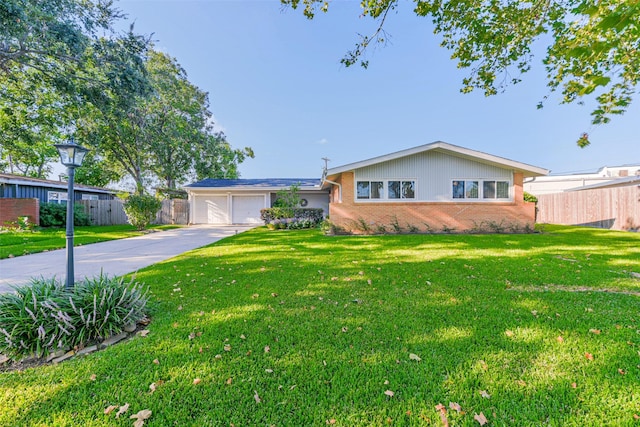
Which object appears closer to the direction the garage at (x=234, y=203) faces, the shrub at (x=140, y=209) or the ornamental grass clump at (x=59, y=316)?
the ornamental grass clump

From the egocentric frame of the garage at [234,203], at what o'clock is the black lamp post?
The black lamp post is roughly at 12 o'clock from the garage.

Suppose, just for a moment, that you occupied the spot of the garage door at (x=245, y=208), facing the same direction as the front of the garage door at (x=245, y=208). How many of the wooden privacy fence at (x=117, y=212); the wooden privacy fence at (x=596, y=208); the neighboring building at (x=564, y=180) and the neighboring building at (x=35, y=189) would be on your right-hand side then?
2

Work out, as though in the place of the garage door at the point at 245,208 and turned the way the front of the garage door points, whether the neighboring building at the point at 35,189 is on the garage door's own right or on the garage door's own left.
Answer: on the garage door's own right

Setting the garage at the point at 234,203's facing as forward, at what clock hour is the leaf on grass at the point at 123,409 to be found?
The leaf on grass is roughly at 12 o'clock from the garage.

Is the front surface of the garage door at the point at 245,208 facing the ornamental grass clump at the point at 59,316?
yes

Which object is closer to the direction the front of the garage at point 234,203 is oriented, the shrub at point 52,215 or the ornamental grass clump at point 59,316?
the ornamental grass clump

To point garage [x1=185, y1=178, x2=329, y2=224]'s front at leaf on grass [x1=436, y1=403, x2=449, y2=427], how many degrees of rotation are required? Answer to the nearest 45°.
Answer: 0° — it already faces it

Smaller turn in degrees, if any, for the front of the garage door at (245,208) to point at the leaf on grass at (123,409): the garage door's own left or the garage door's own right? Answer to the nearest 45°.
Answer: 0° — it already faces it

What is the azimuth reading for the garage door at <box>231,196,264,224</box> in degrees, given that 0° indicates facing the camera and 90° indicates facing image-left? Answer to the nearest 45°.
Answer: approximately 0°

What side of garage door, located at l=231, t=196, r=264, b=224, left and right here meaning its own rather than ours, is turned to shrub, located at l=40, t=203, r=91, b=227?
right

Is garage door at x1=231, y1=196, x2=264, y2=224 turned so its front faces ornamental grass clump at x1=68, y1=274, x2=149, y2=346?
yes

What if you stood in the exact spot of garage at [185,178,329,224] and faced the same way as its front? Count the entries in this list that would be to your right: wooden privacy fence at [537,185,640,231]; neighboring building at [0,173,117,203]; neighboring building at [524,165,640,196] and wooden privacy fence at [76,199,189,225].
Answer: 2
